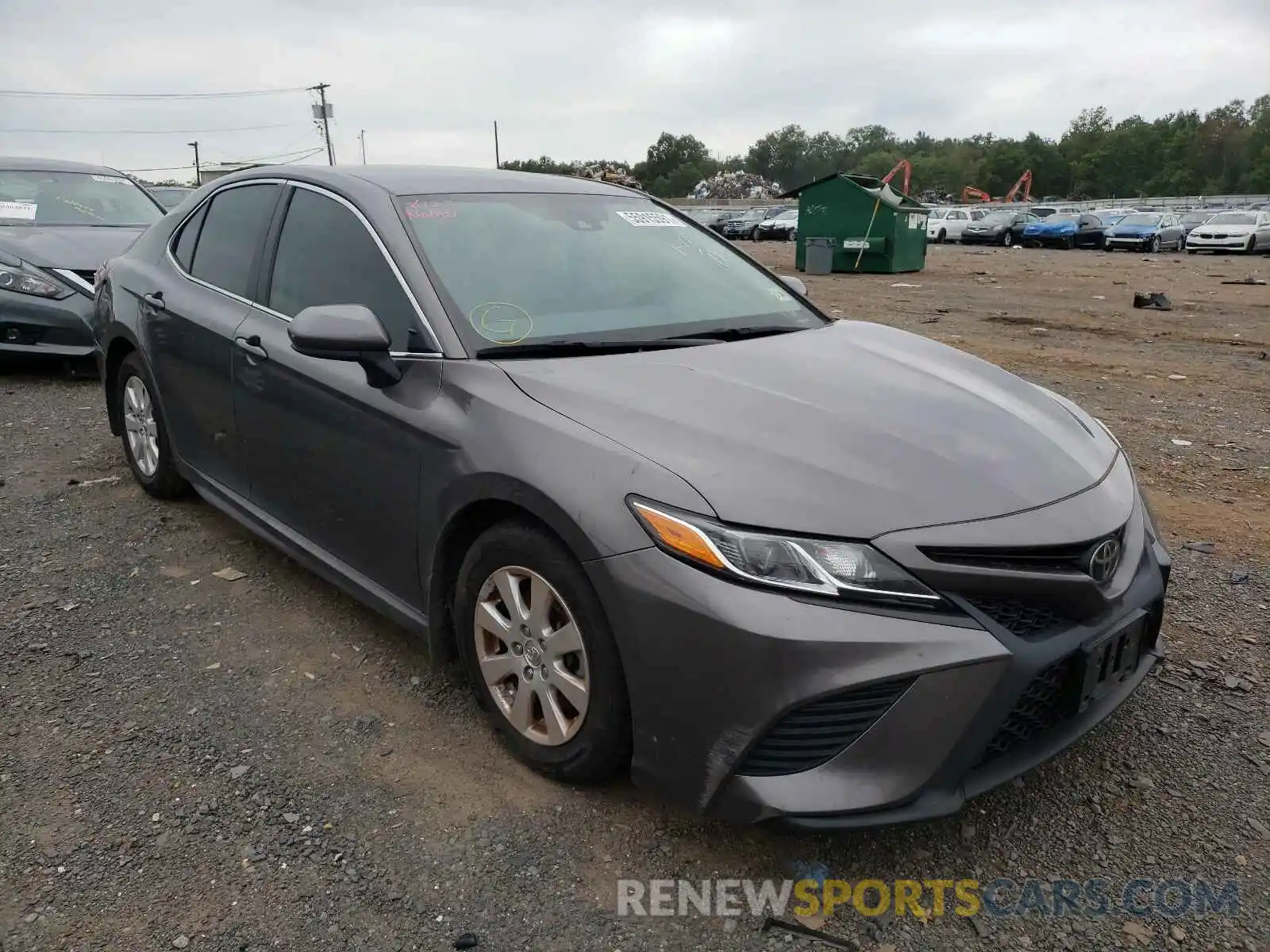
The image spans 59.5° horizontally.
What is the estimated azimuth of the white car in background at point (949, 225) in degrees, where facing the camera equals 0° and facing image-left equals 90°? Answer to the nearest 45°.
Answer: approximately 45°

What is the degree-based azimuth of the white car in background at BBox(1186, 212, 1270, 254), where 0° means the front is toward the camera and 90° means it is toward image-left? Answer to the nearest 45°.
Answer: approximately 45°

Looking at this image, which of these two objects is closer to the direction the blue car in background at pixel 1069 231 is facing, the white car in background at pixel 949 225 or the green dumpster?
the green dumpster

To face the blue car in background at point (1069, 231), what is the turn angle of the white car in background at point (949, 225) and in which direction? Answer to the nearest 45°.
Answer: approximately 90° to its left

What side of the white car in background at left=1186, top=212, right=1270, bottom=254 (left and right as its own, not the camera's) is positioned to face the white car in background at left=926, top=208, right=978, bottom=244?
right

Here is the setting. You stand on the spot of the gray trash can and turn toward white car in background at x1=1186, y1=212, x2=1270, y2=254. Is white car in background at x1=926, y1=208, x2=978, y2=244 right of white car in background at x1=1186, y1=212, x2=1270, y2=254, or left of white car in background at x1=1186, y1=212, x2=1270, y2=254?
left

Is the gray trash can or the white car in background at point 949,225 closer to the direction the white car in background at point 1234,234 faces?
the gray trash can
